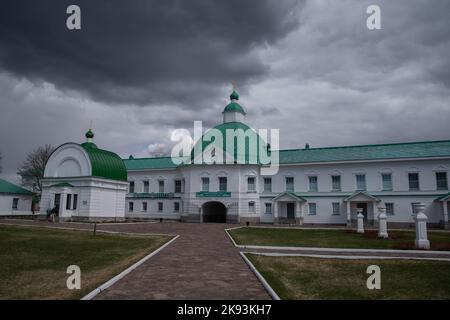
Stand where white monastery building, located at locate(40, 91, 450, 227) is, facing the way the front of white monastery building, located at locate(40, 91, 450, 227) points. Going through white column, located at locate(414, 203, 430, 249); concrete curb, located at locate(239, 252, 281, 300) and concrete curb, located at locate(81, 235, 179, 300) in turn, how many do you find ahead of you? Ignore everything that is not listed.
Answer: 3

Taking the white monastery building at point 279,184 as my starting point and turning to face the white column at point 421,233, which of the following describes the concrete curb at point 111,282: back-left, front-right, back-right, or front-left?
front-right

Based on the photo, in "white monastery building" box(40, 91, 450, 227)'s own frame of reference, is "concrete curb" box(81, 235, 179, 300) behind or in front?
in front

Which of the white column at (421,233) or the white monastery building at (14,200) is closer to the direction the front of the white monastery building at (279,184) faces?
the white column

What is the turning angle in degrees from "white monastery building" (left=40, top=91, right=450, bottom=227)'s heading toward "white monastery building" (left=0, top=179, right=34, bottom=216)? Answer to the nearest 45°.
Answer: approximately 90° to its right

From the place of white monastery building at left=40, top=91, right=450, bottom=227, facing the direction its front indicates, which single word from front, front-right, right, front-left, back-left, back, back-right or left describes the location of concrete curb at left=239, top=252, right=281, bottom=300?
front

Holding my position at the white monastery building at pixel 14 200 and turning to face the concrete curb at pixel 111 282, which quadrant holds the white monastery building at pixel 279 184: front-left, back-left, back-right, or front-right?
front-left

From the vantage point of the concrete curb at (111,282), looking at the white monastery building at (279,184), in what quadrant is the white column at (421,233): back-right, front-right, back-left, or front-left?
front-right

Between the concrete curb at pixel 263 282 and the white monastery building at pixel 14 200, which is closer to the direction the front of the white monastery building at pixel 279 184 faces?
the concrete curb

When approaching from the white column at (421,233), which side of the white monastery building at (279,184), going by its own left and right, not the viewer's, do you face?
front

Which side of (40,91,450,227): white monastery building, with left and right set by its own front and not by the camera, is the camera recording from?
front

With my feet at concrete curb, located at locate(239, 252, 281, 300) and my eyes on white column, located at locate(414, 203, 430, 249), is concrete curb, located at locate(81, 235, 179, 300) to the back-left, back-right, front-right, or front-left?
back-left

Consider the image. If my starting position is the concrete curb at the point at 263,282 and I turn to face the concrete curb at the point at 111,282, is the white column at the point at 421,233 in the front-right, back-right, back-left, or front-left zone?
back-right
